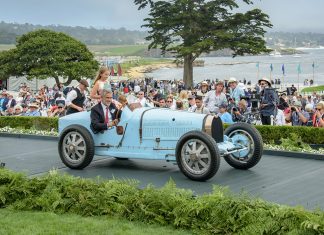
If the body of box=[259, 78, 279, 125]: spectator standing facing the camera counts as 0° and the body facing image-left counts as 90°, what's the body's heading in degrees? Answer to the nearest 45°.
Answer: approximately 45°

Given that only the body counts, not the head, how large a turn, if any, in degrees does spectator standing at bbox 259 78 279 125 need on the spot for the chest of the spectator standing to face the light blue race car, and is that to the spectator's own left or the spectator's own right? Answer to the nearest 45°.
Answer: approximately 45° to the spectator's own left

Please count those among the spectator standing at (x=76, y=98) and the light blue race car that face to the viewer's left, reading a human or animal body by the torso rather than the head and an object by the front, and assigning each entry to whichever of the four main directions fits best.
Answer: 0

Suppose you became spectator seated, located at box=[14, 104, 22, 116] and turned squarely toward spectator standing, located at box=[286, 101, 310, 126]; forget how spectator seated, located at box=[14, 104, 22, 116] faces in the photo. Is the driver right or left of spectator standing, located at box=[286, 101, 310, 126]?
right

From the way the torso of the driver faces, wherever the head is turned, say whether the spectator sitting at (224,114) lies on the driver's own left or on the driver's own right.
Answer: on the driver's own left

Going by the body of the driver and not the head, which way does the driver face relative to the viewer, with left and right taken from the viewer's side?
facing the viewer and to the right of the viewer

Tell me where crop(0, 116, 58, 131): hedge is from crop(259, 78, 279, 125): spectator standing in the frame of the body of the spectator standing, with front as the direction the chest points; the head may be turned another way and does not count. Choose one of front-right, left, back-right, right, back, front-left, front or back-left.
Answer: front-right

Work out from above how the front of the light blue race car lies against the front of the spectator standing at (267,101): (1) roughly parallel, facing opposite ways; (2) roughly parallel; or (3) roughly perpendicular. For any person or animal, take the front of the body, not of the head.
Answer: roughly perpendicular

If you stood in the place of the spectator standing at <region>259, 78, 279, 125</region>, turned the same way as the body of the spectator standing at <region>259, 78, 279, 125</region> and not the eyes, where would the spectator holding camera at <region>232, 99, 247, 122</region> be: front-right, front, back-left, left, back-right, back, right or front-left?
right

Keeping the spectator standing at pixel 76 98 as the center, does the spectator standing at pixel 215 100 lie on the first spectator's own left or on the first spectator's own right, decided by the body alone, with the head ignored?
on the first spectator's own left

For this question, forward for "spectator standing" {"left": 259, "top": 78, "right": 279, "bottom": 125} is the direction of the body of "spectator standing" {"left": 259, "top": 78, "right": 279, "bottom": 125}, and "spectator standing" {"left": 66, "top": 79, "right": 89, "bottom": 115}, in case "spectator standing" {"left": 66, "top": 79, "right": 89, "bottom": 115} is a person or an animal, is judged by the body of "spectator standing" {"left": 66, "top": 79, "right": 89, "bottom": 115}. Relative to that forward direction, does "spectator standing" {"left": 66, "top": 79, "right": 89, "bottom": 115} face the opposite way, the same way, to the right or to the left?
to the left

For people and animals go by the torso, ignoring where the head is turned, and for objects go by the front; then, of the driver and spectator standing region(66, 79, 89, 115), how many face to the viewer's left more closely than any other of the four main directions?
0
